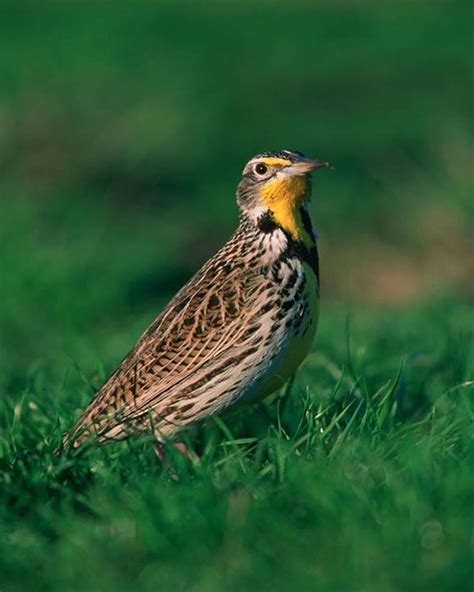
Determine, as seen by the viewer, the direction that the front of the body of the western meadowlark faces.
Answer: to the viewer's right
